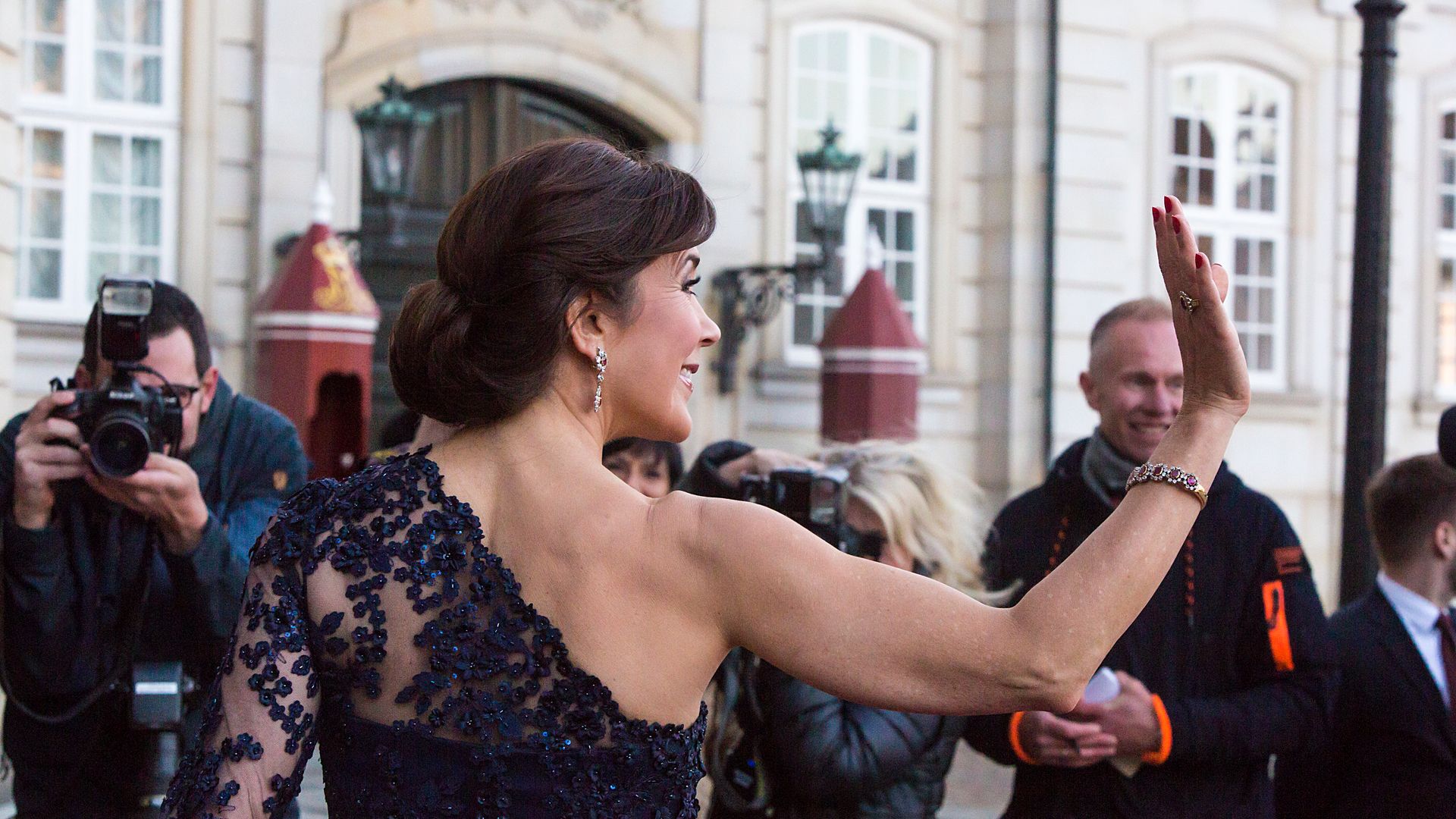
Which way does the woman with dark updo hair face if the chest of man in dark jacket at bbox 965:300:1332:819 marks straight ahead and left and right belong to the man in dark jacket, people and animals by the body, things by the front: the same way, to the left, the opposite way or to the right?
the opposite way

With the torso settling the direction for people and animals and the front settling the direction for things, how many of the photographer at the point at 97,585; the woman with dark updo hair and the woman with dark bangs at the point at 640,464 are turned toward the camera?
2

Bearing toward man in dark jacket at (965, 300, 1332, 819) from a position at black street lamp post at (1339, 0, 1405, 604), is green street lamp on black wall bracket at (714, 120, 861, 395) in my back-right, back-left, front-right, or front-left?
back-right

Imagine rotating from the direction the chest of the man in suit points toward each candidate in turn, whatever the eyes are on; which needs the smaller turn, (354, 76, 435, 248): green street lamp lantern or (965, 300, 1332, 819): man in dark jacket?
the man in dark jacket

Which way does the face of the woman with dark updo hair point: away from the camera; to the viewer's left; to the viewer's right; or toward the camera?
to the viewer's right

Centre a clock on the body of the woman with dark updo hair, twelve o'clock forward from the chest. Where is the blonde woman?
The blonde woman is roughly at 11 o'clock from the woman with dark updo hair.

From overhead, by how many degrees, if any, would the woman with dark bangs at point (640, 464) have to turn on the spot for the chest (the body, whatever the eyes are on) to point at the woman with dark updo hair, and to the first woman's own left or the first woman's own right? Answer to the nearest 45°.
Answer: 0° — they already face them

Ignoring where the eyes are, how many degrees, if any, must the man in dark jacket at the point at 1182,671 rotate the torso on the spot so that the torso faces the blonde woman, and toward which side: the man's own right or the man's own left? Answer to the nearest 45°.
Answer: approximately 45° to the man's own right
